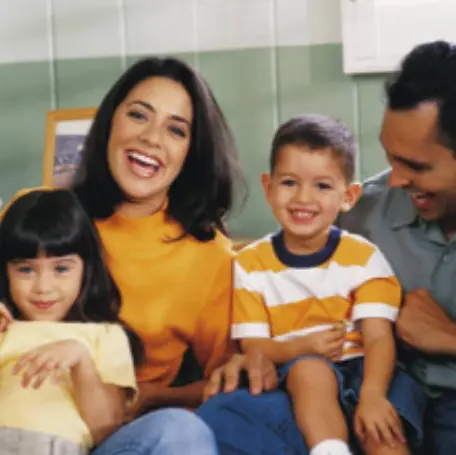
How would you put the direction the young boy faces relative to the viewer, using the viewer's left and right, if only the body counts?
facing the viewer

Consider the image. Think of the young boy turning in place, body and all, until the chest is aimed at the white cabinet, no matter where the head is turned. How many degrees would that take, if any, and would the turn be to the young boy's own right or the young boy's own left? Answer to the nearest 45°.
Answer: approximately 180°

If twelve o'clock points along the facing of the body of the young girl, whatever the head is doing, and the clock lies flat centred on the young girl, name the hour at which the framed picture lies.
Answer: The framed picture is roughly at 6 o'clock from the young girl.

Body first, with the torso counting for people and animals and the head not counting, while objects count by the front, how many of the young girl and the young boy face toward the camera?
2

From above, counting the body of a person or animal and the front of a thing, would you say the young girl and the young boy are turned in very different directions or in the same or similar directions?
same or similar directions

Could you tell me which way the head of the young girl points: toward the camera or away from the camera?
toward the camera

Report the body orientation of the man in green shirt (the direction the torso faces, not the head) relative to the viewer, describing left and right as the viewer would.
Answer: facing the viewer and to the left of the viewer

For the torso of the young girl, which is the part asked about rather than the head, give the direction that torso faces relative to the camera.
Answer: toward the camera

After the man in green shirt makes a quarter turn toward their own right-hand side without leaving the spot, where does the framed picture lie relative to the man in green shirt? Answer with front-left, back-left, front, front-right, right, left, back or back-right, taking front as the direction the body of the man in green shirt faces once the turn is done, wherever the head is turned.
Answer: front
